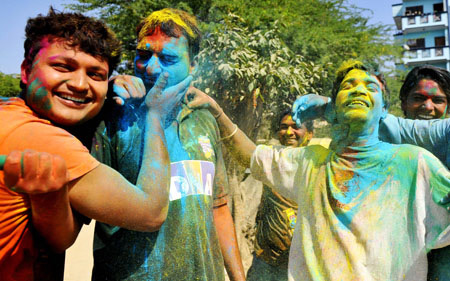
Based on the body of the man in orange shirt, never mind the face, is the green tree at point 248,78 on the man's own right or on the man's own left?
on the man's own left

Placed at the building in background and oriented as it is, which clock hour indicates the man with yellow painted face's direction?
The man with yellow painted face is roughly at 12 o'clock from the building in background.

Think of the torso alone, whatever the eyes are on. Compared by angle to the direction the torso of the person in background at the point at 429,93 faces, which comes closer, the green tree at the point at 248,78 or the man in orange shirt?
the man in orange shirt

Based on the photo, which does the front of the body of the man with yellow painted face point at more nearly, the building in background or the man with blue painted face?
the man with blue painted face

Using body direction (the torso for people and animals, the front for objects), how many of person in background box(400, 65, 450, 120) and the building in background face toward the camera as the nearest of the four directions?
2

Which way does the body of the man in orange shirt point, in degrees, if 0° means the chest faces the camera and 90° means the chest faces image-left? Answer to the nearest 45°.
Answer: approximately 315°

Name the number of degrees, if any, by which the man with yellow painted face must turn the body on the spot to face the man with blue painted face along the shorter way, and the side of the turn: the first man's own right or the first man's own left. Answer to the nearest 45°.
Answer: approximately 45° to the first man's own right

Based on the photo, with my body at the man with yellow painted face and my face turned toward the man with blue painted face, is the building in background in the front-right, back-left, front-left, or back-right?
back-right

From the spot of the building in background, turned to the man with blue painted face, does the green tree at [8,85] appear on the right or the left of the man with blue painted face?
right

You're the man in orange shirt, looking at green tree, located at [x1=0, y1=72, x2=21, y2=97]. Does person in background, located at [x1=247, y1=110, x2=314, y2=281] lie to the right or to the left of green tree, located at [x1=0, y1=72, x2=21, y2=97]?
right
